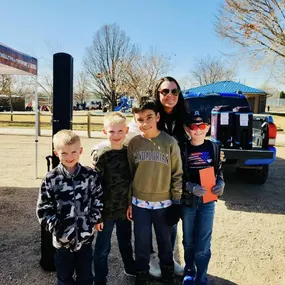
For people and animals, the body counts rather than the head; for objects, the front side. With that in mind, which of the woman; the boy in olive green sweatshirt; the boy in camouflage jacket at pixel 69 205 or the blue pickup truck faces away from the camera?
the blue pickup truck

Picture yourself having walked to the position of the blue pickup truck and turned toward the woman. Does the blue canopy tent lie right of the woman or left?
right

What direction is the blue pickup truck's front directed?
away from the camera

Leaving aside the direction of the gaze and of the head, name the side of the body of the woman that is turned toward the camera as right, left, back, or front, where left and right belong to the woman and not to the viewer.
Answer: front

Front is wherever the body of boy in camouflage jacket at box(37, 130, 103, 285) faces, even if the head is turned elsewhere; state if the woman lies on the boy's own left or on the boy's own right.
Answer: on the boy's own left

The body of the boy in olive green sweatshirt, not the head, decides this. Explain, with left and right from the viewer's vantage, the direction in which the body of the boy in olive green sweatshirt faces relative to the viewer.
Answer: facing the viewer

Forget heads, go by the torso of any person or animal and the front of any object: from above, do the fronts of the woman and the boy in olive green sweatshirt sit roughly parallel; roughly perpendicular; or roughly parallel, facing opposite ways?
roughly parallel

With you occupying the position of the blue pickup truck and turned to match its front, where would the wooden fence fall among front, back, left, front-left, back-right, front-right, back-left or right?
front-left

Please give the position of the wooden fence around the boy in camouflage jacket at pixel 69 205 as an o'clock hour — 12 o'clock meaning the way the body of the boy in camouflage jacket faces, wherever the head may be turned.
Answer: The wooden fence is roughly at 6 o'clock from the boy in camouflage jacket.

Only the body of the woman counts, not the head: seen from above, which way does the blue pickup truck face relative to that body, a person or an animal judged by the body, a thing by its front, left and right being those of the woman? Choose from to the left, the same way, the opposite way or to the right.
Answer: the opposite way

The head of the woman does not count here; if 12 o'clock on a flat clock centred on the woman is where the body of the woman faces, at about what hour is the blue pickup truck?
The blue pickup truck is roughly at 7 o'clock from the woman.

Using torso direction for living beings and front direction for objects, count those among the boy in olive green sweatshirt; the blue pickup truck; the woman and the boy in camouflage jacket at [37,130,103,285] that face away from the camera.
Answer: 1

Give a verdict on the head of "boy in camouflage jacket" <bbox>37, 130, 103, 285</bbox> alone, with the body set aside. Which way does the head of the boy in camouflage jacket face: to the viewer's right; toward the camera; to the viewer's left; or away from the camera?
toward the camera

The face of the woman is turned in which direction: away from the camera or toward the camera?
toward the camera

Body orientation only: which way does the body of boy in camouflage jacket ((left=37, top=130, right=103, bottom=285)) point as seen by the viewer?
toward the camera
